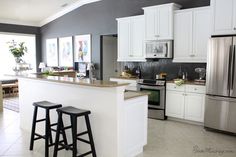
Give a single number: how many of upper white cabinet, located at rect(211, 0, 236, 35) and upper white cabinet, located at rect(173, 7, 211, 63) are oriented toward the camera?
2

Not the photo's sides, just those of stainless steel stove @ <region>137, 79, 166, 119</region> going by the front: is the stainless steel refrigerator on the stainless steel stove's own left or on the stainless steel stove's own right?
on the stainless steel stove's own left

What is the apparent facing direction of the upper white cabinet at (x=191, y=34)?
toward the camera

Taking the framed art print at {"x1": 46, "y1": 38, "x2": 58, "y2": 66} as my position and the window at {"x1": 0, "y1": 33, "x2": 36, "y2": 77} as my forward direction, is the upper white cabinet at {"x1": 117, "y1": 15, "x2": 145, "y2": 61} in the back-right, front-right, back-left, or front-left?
back-left

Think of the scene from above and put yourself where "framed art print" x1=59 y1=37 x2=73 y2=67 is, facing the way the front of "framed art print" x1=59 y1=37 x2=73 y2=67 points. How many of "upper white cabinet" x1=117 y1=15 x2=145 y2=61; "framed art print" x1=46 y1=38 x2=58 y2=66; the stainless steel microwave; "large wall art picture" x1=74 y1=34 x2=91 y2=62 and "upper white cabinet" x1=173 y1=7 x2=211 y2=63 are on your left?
4

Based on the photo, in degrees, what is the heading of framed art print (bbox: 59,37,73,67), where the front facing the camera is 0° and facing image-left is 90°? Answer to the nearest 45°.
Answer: approximately 45°

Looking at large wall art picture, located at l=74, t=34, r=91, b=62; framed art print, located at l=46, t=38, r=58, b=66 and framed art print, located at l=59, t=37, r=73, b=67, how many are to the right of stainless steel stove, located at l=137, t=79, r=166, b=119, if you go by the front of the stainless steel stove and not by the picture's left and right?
3

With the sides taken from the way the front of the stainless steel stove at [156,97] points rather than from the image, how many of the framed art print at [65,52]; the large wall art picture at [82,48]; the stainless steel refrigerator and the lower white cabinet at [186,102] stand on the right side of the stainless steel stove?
2

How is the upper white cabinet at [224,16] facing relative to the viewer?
toward the camera

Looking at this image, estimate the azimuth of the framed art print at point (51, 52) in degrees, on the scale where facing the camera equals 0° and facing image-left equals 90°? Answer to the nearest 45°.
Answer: approximately 45°

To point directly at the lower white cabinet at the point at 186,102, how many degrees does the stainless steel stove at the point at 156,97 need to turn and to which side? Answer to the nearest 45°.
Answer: approximately 90° to its left

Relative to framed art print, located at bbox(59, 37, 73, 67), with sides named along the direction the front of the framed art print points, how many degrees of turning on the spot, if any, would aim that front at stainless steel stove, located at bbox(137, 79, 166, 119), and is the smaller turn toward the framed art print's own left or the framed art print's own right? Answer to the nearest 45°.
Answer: approximately 90° to the framed art print's own left

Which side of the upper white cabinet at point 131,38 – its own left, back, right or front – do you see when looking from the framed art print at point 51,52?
right

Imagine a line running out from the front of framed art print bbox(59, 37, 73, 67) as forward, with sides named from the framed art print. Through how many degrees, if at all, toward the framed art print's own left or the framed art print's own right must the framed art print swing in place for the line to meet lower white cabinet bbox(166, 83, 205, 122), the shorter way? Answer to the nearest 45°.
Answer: approximately 90° to the framed art print's own left
